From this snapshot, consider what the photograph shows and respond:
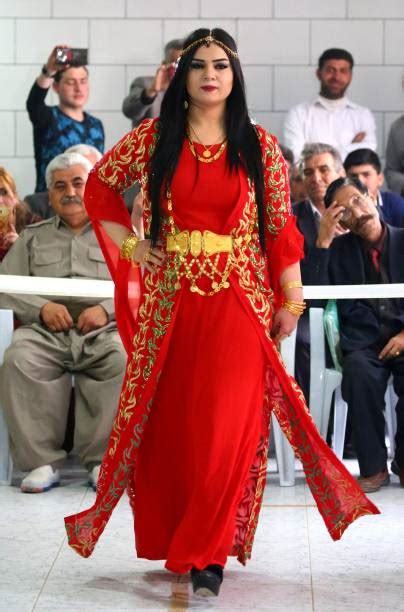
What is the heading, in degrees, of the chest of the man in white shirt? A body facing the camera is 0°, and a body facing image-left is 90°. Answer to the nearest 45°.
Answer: approximately 0°

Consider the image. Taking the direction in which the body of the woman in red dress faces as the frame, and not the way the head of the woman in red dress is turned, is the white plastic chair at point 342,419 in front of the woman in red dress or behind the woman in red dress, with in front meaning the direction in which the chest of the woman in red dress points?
behind

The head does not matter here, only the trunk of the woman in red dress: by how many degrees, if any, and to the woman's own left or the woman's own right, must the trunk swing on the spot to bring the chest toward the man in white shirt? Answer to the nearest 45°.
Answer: approximately 180°

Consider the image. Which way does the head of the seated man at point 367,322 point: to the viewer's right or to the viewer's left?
to the viewer's left

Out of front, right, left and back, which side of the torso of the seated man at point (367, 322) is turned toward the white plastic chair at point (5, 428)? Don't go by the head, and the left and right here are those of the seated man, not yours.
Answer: right

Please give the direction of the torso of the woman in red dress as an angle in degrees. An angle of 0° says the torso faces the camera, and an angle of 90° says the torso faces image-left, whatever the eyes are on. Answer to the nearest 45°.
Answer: approximately 0°

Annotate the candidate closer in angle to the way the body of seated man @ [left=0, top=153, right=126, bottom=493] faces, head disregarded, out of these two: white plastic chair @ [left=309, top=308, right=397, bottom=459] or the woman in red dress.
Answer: the woman in red dress
